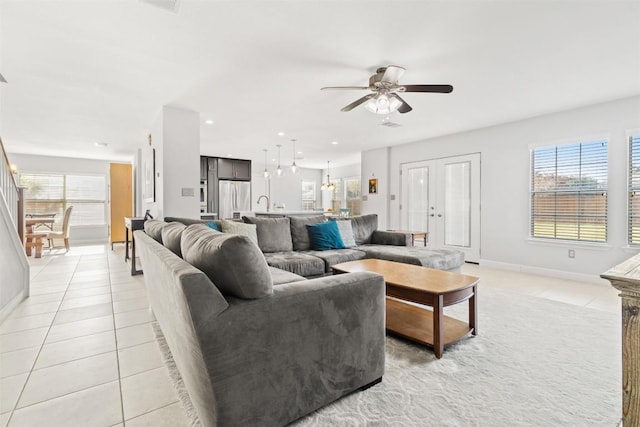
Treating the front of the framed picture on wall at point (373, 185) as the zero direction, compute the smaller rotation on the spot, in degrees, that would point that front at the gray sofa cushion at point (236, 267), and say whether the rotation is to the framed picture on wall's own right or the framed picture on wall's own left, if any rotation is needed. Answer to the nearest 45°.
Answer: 0° — it already faces it

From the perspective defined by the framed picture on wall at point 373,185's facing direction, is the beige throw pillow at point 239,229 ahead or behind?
ahead

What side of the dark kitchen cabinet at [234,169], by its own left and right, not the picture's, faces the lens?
front

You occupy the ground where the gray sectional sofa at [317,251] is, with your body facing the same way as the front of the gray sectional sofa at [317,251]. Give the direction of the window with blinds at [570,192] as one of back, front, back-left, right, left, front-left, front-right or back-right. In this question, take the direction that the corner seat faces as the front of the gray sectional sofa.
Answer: front-left

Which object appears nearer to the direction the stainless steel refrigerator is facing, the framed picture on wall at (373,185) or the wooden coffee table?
the wooden coffee table

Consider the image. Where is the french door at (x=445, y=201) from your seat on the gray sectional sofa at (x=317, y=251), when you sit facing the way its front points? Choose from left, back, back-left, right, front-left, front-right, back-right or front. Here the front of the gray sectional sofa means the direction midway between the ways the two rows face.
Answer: left

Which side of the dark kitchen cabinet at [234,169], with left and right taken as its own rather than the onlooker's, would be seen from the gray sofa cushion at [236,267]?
front

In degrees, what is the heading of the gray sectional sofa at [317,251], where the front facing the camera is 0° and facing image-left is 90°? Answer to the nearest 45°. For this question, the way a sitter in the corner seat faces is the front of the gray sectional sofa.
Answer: approximately 315°

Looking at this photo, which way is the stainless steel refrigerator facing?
toward the camera

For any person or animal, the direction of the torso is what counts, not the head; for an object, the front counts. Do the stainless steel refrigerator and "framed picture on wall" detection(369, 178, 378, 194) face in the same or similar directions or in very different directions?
same or similar directions

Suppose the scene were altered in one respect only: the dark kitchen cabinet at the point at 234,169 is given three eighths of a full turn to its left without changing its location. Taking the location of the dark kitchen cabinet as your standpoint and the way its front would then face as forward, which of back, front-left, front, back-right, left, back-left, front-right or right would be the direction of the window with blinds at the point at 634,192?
right

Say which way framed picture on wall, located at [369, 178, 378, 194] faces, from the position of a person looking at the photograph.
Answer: facing the viewer

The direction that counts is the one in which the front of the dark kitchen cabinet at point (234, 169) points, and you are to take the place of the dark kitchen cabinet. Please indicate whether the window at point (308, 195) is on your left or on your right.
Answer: on your left

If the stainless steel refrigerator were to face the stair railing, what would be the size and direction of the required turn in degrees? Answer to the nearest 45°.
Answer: approximately 45° to its right

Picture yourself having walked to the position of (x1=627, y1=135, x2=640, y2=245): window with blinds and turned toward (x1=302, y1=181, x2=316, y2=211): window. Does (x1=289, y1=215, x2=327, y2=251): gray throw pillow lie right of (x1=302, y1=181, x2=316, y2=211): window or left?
left

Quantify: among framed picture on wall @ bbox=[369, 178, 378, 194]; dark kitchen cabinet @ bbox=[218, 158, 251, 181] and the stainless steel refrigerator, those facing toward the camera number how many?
3

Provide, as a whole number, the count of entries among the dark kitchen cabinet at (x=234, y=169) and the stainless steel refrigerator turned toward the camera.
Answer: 2

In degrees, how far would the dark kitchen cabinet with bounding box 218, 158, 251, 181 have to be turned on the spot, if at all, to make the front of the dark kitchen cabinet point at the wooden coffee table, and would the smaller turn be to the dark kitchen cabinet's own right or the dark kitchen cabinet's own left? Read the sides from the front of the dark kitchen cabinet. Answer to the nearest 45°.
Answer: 0° — it already faces it

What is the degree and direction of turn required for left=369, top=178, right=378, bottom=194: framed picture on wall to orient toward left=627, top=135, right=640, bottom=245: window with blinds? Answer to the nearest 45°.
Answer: approximately 45° to its left
